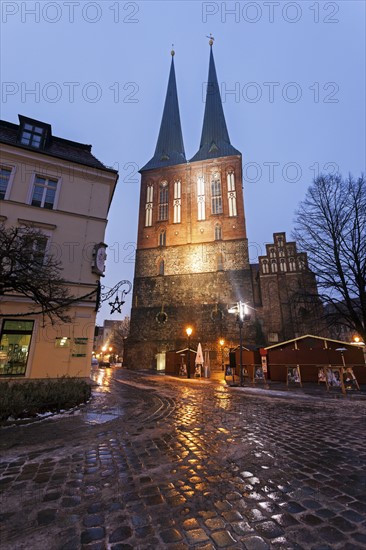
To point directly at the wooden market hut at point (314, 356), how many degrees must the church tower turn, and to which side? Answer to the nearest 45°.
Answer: approximately 45° to its left

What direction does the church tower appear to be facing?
toward the camera

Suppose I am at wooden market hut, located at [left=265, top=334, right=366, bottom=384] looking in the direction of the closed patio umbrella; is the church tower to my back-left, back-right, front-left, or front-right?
front-right

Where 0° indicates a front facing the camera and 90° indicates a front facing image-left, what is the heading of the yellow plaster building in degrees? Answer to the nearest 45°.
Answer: approximately 315°

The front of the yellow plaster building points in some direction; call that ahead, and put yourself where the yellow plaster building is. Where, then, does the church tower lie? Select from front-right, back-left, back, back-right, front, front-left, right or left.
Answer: left

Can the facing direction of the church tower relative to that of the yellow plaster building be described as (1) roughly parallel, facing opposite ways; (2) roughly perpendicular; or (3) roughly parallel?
roughly perpendicular

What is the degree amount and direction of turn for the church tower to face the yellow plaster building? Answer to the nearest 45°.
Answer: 0° — it already faces it

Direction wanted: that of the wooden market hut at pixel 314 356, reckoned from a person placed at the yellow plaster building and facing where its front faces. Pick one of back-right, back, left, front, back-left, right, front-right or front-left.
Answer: front-left

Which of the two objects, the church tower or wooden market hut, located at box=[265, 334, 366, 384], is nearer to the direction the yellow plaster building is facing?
the wooden market hut

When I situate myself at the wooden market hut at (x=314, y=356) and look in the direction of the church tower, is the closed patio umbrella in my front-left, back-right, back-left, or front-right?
front-left

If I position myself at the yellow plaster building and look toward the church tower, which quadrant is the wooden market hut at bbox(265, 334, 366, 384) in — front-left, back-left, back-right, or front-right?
front-right

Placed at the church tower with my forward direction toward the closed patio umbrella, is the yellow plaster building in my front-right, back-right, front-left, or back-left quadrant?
front-right

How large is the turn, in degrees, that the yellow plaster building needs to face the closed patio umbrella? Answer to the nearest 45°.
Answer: approximately 90° to its left

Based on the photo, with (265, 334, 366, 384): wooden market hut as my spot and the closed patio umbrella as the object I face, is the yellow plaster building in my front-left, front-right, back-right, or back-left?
front-left

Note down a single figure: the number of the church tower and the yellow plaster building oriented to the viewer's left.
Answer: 0
